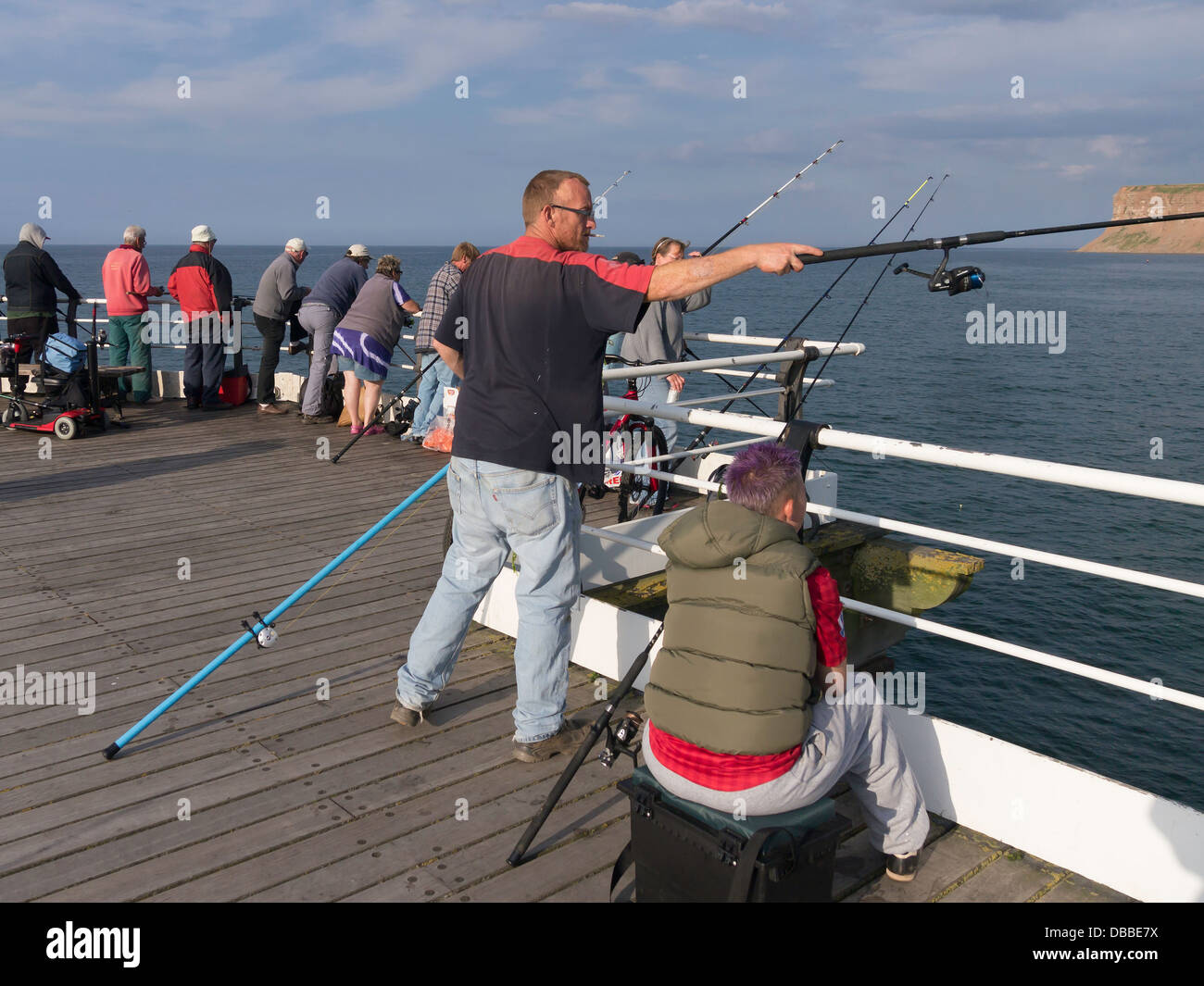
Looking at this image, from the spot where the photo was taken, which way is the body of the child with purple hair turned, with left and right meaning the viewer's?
facing away from the viewer and to the right of the viewer

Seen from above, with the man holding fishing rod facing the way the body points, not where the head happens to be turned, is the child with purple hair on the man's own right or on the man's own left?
on the man's own right

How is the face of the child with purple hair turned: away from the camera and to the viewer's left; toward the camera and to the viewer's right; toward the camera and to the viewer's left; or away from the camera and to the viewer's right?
away from the camera and to the viewer's right

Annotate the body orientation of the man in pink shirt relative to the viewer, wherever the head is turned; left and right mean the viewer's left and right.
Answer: facing away from the viewer and to the right of the viewer

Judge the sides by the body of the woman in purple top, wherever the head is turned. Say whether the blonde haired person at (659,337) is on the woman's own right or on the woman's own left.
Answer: on the woman's own right

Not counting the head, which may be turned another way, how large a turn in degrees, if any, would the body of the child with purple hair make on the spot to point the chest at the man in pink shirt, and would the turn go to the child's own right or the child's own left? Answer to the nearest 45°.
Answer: approximately 90° to the child's own left

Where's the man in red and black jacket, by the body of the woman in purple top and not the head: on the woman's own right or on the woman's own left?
on the woman's own left

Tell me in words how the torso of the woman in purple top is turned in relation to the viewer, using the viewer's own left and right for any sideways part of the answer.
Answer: facing away from the viewer and to the right of the viewer

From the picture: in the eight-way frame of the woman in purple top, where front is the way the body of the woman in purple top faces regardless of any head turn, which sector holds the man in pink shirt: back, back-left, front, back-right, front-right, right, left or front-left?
left

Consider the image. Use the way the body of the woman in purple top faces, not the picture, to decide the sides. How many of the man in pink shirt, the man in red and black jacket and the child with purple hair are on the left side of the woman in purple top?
2

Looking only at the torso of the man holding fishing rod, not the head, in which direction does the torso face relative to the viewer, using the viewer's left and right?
facing away from the viewer and to the right of the viewer

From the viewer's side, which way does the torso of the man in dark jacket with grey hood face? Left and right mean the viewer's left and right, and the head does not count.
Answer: facing away from the viewer and to the right of the viewer
